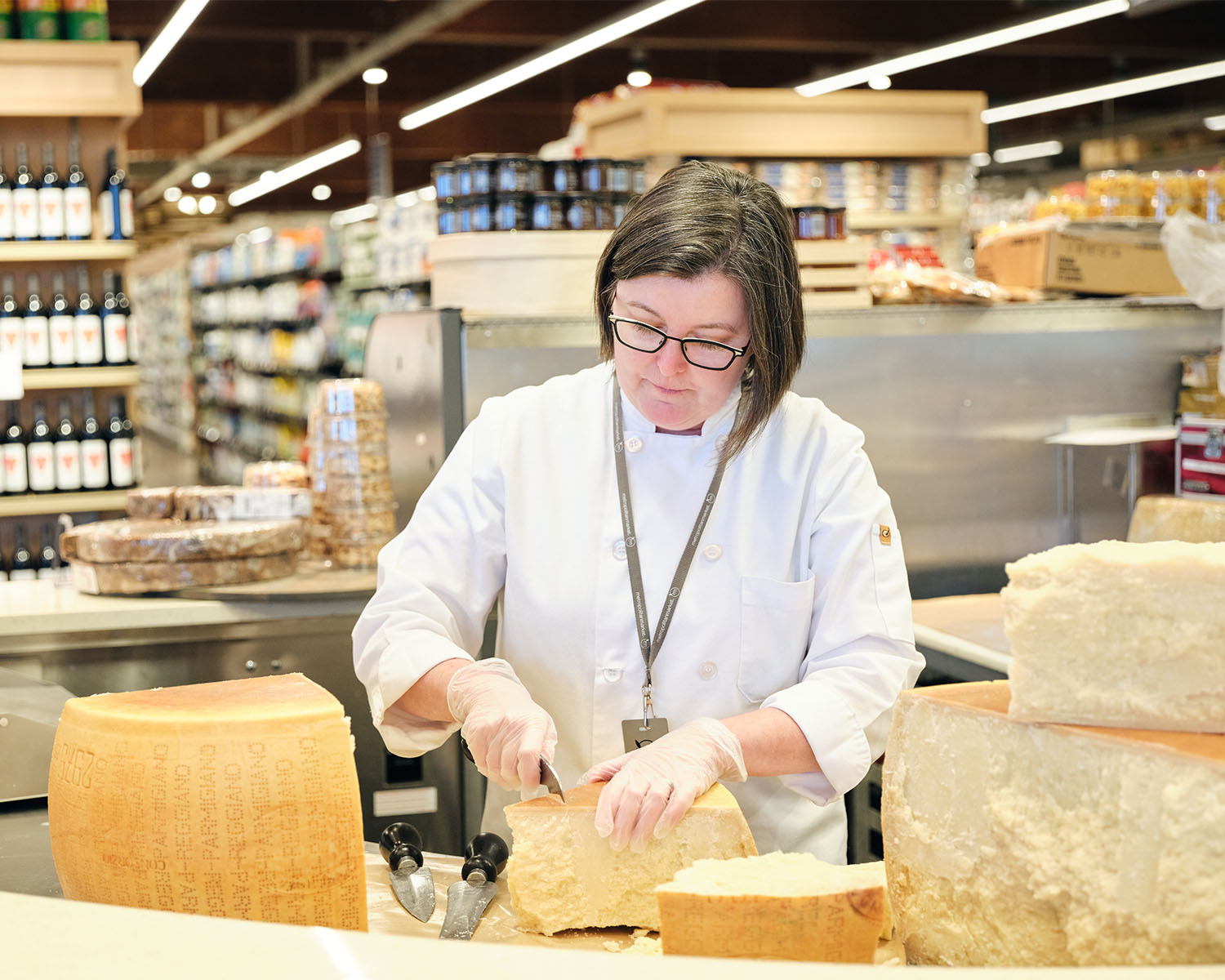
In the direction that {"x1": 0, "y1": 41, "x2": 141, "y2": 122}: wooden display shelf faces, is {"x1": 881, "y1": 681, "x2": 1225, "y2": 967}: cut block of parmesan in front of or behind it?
in front

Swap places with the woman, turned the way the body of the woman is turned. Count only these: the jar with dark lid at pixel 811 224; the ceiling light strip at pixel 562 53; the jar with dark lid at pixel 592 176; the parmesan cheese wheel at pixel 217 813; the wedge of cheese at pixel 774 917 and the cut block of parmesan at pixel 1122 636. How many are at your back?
3

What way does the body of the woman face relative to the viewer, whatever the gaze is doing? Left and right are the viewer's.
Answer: facing the viewer

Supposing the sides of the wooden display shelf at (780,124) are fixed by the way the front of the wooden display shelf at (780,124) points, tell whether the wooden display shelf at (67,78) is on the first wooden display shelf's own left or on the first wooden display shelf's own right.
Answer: on the first wooden display shelf's own right

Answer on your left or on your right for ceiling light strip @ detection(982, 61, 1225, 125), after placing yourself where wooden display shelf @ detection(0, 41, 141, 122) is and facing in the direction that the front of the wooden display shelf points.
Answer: on your left

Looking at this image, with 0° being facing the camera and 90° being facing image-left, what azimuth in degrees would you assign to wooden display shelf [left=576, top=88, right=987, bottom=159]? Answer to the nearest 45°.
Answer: approximately 0°

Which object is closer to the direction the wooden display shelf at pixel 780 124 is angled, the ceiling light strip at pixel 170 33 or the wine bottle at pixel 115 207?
the wine bottle

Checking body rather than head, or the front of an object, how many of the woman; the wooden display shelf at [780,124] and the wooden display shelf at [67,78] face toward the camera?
3

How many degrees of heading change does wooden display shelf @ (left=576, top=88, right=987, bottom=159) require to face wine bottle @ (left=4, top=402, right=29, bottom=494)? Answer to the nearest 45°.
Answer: approximately 45° to its right
